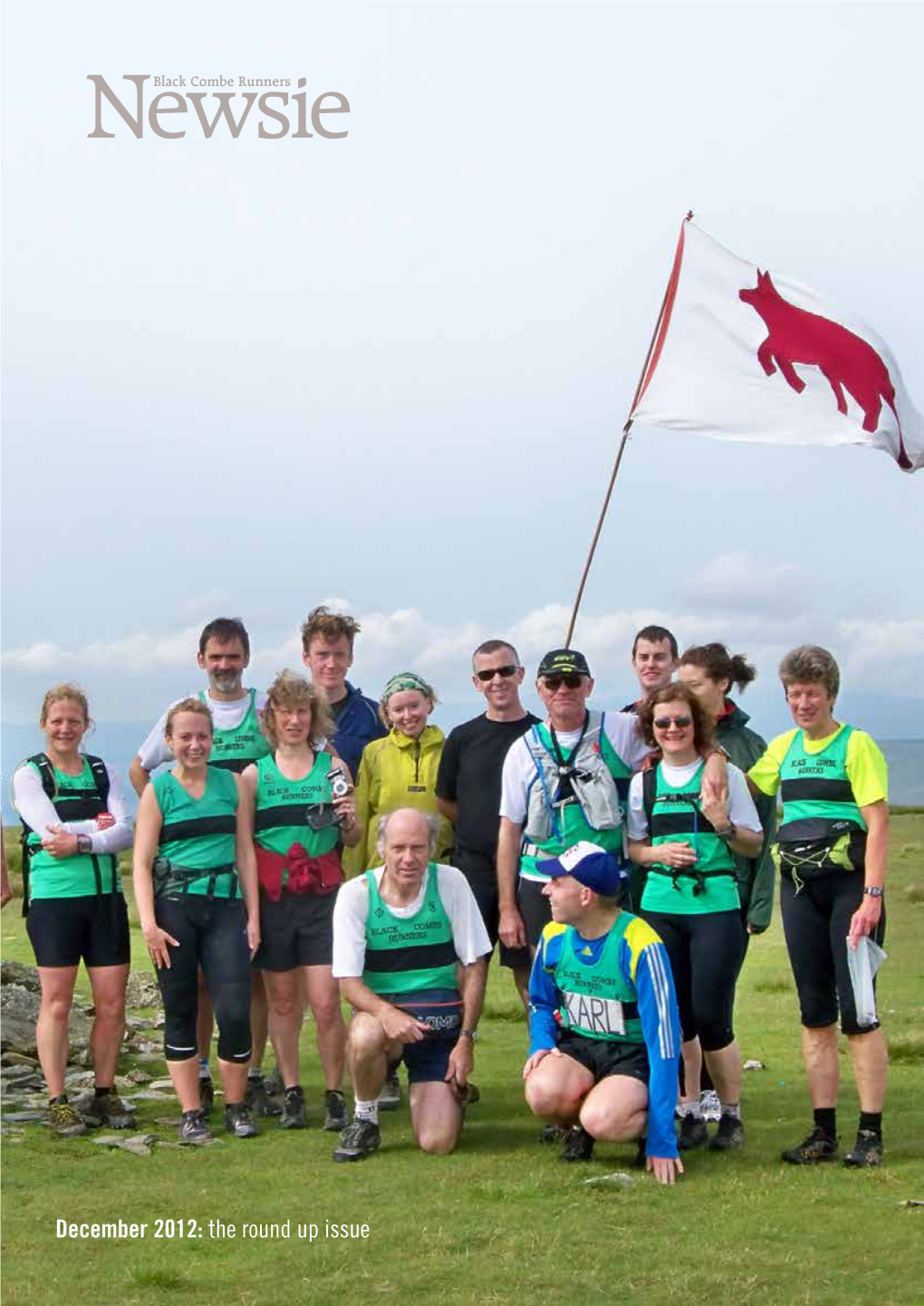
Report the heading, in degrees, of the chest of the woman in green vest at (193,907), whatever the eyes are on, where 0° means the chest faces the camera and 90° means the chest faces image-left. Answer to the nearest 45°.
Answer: approximately 0°

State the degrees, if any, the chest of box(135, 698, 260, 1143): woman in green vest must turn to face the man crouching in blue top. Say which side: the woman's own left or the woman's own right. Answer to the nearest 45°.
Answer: approximately 45° to the woman's own left

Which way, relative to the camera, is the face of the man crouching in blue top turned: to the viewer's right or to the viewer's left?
to the viewer's left

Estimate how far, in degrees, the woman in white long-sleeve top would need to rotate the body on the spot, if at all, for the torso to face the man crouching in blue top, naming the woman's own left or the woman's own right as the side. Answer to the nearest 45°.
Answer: approximately 45° to the woman's own left

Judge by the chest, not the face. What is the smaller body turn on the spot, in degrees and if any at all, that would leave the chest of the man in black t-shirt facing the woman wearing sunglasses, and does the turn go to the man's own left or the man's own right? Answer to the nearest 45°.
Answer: approximately 45° to the man's own left

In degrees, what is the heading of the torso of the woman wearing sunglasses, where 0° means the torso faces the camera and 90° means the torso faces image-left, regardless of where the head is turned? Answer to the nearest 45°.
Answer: approximately 0°
